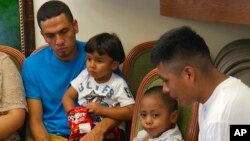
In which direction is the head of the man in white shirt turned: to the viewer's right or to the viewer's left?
to the viewer's left

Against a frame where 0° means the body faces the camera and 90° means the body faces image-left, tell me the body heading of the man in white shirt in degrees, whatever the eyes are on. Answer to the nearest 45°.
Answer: approximately 90°
